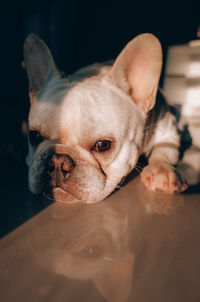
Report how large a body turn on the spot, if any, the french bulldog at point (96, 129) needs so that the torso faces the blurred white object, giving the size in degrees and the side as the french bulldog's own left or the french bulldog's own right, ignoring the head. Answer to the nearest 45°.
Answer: approximately 180°

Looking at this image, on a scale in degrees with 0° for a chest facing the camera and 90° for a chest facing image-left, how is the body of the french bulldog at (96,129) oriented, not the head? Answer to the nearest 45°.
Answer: approximately 45°
